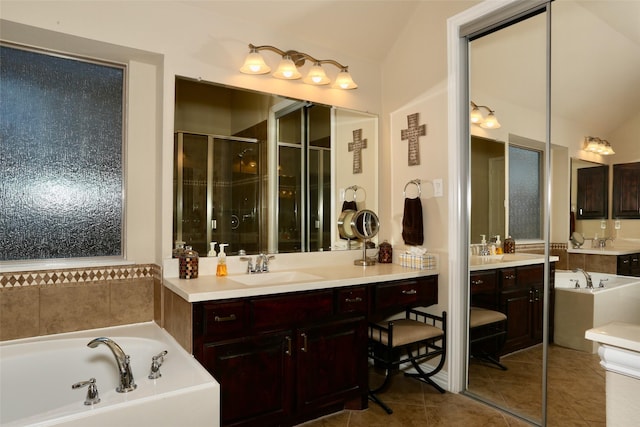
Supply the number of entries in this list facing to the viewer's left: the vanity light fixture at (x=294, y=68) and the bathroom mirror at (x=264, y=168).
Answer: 0

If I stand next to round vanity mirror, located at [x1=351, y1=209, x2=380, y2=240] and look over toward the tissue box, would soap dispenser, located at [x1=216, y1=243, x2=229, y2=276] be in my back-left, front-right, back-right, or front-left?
back-right

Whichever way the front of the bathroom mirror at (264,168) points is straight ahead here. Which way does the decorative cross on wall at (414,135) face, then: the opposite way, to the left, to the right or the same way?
to the right

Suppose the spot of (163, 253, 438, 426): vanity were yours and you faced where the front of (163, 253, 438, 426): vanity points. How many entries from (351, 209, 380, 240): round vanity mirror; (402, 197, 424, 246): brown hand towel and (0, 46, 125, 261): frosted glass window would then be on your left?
2

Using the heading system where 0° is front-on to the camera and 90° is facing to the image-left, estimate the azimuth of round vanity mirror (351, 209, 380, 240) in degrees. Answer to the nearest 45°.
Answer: approximately 0°

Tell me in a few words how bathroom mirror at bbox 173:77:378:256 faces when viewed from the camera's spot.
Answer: facing the viewer and to the right of the viewer

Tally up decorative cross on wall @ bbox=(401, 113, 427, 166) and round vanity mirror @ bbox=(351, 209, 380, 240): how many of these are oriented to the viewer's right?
0

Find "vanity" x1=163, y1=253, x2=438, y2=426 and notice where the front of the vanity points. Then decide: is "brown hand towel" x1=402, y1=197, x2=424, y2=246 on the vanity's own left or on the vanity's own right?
on the vanity's own left

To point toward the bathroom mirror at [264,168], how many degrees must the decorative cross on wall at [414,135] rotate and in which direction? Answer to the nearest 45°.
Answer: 0° — it already faces it

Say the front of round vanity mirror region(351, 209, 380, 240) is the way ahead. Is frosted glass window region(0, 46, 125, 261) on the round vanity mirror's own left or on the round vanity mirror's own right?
on the round vanity mirror's own right
